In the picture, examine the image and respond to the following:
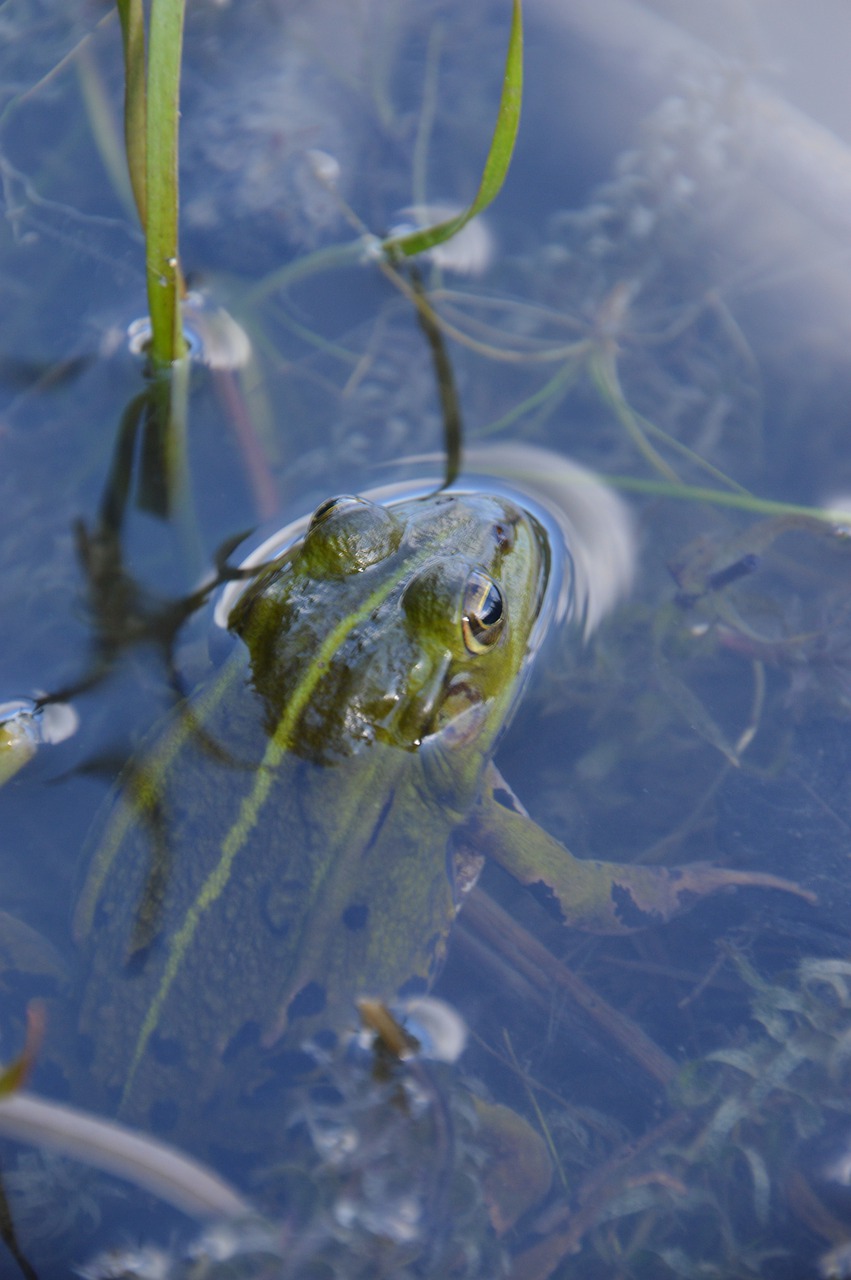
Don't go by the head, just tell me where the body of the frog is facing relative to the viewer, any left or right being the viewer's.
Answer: facing away from the viewer and to the right of the viewer

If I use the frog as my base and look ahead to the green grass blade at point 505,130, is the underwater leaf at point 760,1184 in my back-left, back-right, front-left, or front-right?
back-right

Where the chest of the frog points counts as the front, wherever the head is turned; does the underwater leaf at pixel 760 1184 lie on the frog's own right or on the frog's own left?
on the frog's own right

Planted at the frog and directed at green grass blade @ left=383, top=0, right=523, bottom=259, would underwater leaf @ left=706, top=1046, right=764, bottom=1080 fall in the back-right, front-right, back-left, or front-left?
back-right

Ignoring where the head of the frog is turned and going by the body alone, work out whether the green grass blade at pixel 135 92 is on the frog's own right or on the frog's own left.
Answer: on the frog's own left
